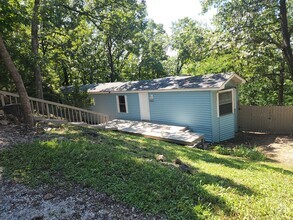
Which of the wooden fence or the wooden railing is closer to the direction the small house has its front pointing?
the wooden railing

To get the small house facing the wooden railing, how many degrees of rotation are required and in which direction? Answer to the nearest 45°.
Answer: approximately 45° to its right

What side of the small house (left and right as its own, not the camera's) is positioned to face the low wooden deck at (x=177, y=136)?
front

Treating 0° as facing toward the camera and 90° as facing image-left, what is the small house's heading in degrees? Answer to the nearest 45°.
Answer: approximately 45°

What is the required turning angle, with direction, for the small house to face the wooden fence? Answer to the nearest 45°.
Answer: approximately 135° to its left
